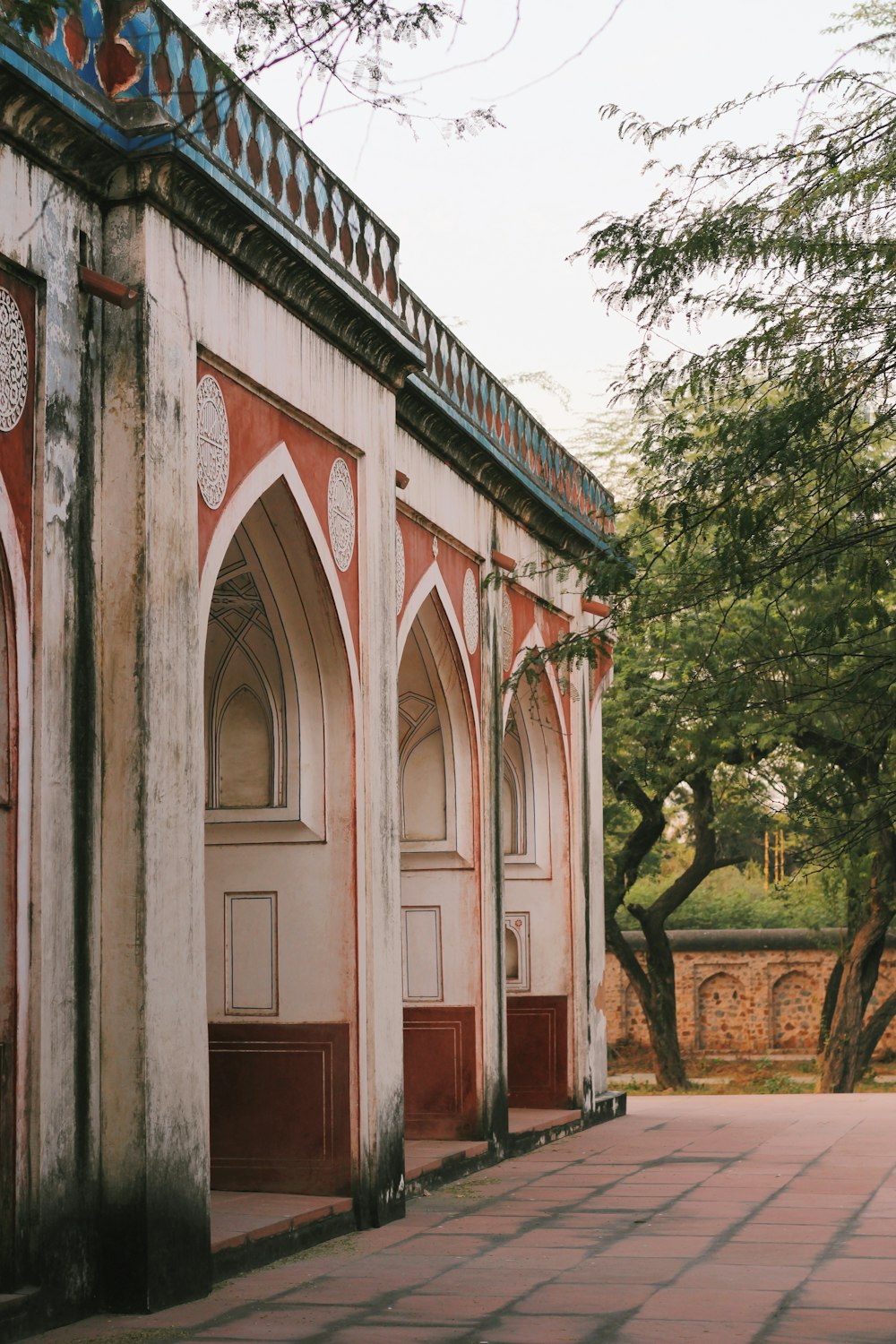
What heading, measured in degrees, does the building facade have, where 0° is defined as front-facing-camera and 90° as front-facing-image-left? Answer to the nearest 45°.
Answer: approximately 315°

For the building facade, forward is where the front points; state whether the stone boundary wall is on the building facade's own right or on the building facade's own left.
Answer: on the building facade's own left
